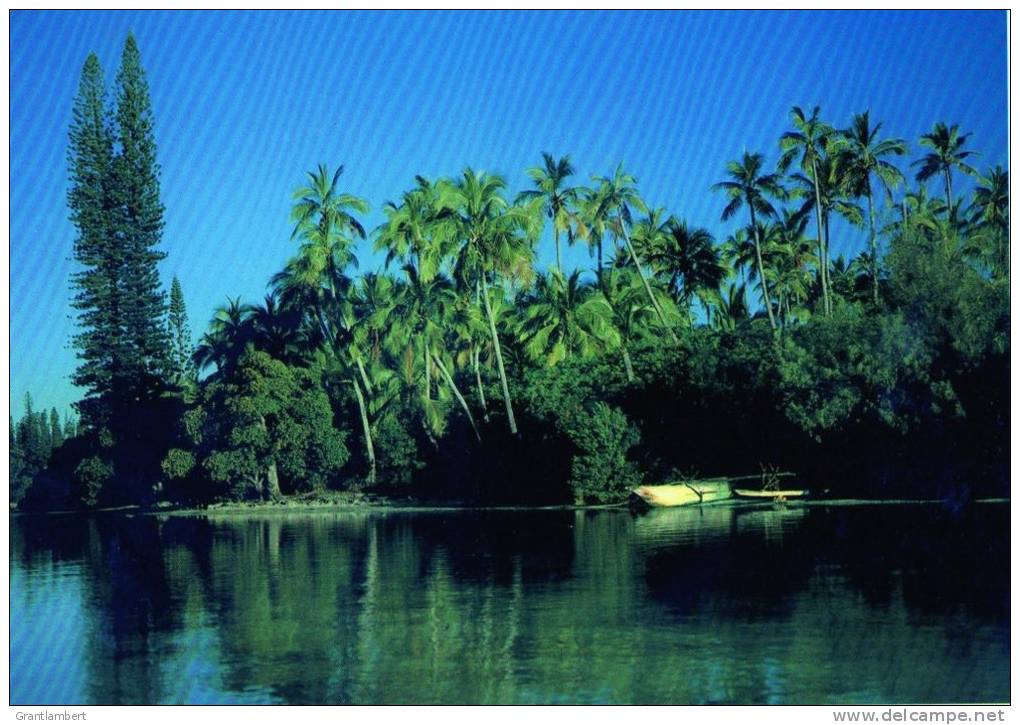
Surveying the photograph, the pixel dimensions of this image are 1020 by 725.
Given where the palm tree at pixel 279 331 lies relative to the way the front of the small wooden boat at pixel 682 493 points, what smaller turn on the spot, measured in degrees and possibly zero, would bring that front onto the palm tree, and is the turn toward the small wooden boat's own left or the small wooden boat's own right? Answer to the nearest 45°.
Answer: approximately 45° to the small wooden boat's own right

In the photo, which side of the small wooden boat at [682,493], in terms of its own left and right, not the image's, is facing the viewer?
left

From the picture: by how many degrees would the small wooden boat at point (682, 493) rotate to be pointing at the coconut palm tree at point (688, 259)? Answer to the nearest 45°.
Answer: approximately 90° to its right

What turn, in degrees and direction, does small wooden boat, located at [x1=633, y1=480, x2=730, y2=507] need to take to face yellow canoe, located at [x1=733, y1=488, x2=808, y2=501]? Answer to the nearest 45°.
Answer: approximately 180°

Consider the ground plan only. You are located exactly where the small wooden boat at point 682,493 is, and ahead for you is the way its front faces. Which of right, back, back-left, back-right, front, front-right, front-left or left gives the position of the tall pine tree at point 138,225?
front

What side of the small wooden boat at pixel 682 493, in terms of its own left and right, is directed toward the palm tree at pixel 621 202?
right

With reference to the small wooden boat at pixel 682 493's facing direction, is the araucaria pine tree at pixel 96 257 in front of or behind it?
in front

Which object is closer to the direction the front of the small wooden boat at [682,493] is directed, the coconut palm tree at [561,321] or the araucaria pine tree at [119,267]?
the araucaria pine tree

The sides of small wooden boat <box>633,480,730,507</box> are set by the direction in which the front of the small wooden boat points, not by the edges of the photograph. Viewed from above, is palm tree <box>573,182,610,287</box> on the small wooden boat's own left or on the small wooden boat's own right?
on the small wooden boat's own right

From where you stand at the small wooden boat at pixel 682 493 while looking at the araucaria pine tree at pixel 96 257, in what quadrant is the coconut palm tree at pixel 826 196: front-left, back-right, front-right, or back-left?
back-right
